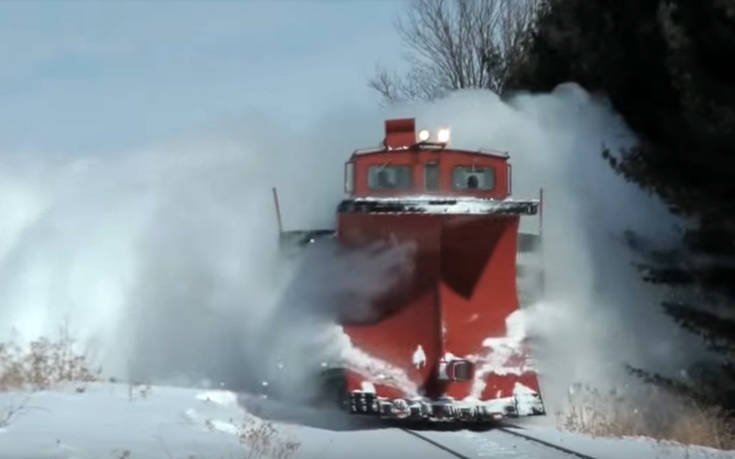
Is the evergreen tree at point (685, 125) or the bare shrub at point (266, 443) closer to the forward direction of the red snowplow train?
the bare shrub

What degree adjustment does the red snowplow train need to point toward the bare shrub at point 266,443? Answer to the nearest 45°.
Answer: approximately 45° to its right

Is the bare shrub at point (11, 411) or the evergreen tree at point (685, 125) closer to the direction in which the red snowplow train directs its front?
the bare shrub

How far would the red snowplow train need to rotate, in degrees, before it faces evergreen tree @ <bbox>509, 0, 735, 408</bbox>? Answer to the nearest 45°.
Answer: approximately 90° to its left

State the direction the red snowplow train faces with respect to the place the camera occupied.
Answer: facing the viewer

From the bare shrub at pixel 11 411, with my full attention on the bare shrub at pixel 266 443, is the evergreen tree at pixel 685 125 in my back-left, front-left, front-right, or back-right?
front-left

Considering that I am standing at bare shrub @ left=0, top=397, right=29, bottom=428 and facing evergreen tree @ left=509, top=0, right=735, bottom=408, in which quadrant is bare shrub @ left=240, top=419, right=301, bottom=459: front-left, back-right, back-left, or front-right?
front-right

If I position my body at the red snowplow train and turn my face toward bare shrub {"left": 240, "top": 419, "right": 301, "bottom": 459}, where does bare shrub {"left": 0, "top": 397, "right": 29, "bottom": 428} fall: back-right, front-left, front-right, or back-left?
front-right

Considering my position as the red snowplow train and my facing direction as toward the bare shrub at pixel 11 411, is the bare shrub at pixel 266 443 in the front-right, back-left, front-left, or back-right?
front-left

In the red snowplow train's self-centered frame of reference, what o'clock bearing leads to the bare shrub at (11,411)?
The bare shrub is roughly at 2 o'clock from the red snowplow train.
